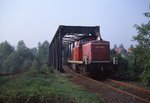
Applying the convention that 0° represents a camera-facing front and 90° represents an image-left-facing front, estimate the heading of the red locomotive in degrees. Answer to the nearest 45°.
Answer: approximately 315°
